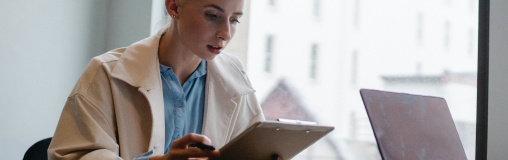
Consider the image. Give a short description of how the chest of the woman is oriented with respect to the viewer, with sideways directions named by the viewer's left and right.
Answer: facing the viewer and to the right of the viewer
